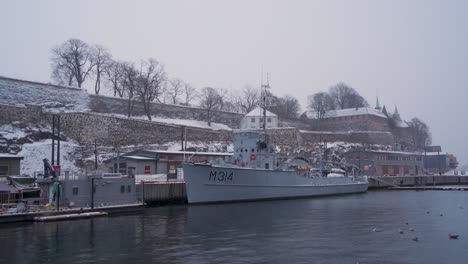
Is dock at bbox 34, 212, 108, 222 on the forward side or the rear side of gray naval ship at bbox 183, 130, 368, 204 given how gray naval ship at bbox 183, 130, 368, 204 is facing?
on the forward side

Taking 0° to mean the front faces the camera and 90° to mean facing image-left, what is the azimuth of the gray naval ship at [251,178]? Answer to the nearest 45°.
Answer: approximately 45°

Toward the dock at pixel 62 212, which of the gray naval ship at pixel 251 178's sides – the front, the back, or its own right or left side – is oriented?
front
